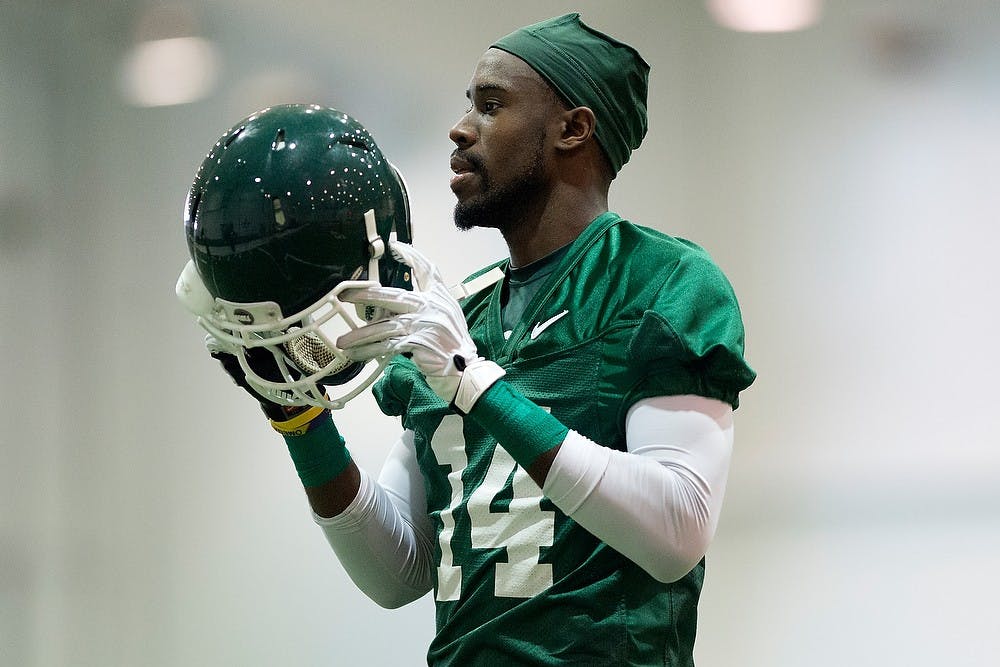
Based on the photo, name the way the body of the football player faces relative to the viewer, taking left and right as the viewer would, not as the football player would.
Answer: facing the viewer and to the left of the viewer

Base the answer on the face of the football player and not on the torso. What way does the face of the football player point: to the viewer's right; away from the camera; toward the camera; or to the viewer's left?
to the viewer's left
